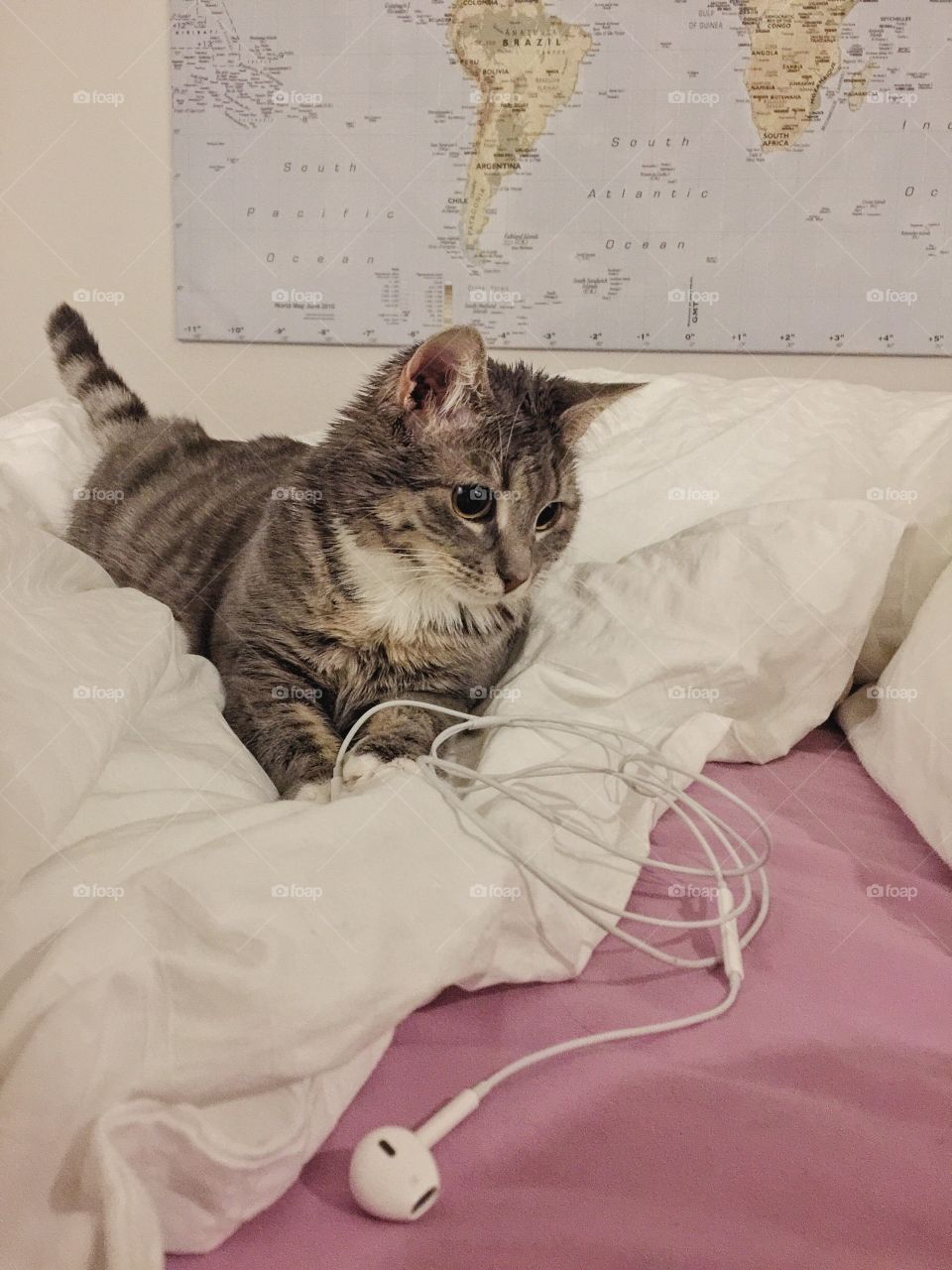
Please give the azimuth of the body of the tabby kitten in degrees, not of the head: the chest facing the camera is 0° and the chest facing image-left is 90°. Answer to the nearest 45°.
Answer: approximately 315°

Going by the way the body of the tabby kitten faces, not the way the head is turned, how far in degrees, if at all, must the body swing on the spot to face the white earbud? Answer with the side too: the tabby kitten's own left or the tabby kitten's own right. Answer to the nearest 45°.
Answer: approximately 45° to the tabby kitten's own right
